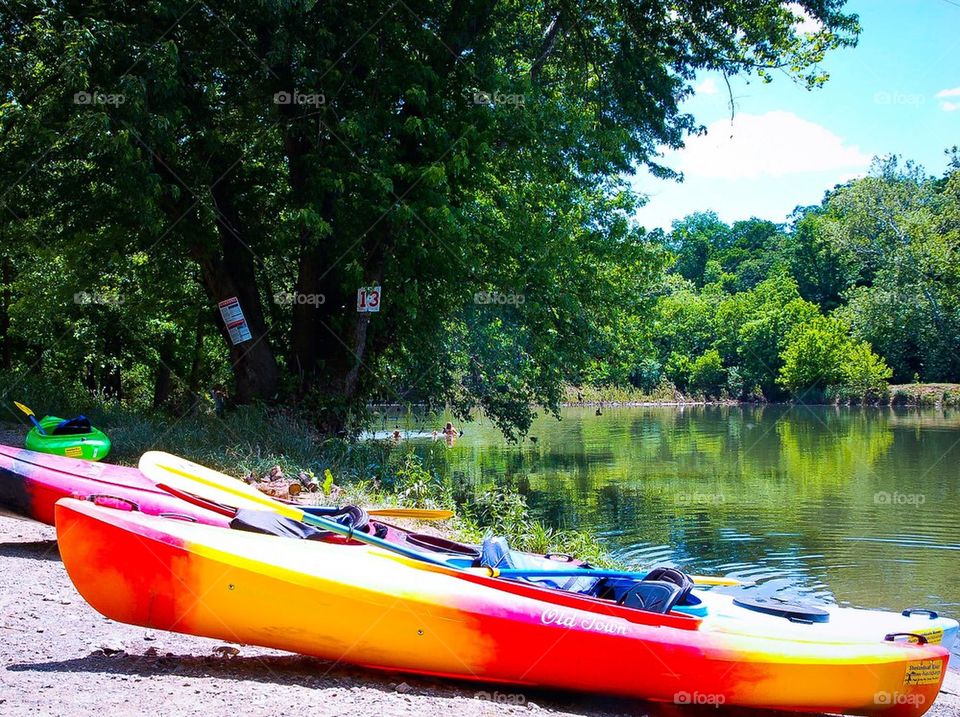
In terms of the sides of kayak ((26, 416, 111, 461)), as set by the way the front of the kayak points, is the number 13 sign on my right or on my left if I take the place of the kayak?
on my right

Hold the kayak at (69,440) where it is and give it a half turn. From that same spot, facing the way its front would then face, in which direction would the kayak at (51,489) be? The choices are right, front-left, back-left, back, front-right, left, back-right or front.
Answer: front-right

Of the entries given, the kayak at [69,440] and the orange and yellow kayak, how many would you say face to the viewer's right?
0

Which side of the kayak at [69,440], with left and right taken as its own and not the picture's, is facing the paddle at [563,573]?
back

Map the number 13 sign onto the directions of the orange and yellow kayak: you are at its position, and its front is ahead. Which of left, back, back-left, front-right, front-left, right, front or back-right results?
right

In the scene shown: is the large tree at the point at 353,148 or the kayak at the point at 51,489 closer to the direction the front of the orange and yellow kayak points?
the kayak

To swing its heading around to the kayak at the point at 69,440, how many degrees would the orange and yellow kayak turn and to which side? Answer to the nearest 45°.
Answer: approximately 45° to its right

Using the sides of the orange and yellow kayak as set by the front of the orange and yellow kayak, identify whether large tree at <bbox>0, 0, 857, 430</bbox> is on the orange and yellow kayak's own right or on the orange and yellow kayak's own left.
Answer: on the orange and yellow kayak's own right

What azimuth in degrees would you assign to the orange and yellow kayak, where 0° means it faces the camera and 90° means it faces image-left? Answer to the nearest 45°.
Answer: approximately 90°
